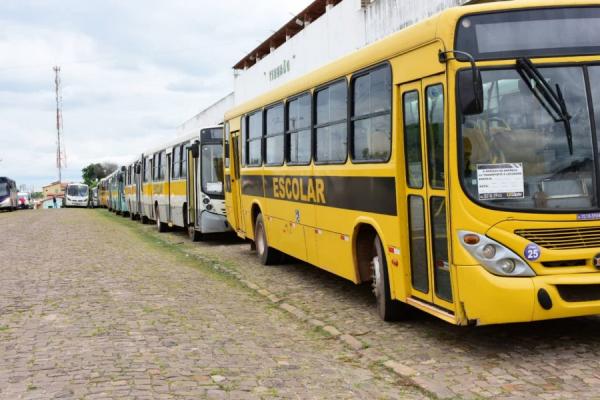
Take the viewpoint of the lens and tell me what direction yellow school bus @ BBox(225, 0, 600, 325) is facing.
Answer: facing the viewer and to the right of the viewer
